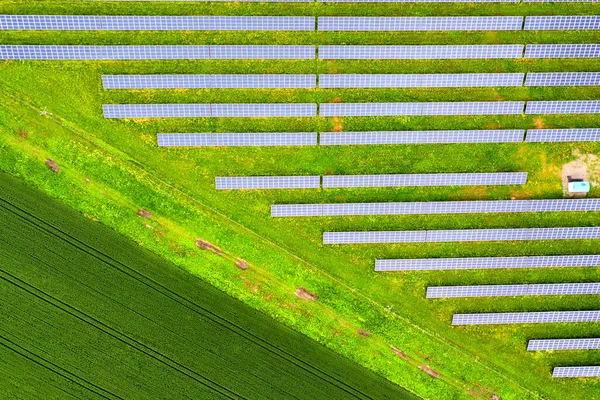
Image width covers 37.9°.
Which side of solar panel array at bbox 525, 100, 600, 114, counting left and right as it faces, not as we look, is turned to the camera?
front

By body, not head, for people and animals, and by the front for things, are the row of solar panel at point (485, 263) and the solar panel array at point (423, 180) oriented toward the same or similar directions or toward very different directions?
same or similar directions

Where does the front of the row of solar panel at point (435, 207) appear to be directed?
toward the camera

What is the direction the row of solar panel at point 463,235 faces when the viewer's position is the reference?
facing the viewer

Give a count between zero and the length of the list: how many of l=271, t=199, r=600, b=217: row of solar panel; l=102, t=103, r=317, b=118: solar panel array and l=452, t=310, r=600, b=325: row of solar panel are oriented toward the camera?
3

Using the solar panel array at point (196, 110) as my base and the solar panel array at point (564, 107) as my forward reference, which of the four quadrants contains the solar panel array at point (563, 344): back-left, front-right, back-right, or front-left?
front-right

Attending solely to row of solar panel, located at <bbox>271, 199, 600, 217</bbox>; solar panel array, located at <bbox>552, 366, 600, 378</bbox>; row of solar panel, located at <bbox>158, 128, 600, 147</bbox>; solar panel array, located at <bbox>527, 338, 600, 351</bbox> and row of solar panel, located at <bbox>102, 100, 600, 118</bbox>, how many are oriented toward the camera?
5

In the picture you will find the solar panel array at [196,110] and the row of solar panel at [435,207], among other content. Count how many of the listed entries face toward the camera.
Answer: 2

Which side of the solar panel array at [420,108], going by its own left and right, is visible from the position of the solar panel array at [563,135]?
left

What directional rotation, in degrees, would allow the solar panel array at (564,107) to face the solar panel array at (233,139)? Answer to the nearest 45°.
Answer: approximately 45° to its right
